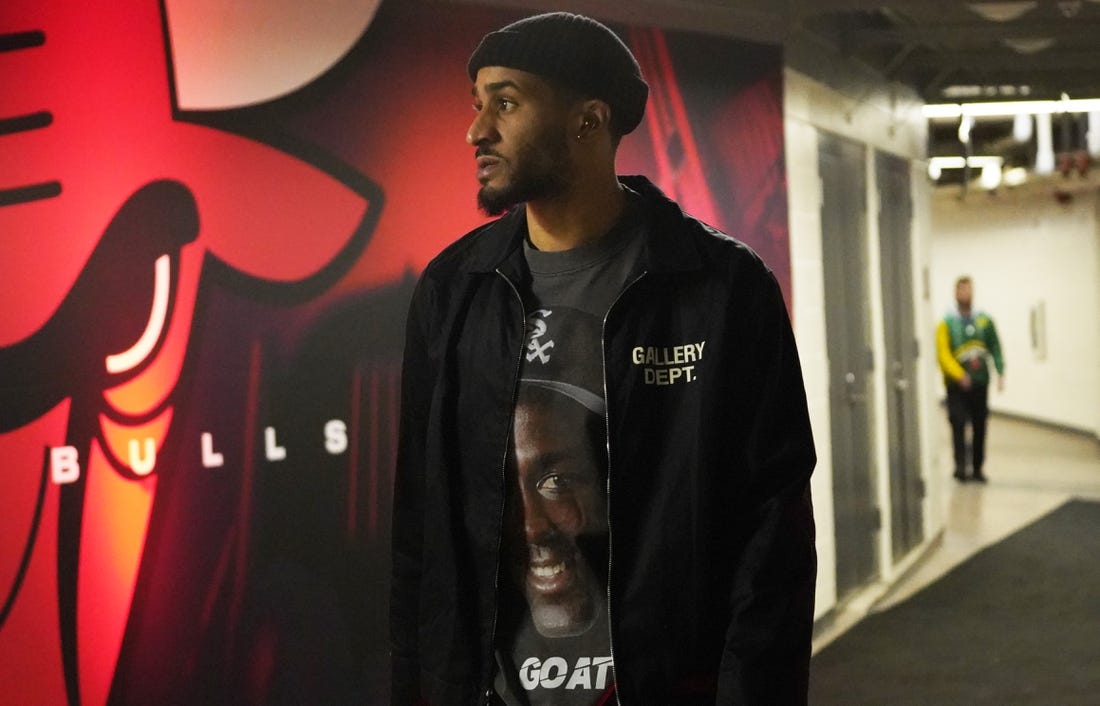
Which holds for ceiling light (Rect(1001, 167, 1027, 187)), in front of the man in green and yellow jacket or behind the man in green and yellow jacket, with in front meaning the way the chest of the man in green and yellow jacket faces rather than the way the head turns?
behind

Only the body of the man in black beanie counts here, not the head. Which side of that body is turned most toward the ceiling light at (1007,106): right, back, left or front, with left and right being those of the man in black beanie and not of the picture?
back

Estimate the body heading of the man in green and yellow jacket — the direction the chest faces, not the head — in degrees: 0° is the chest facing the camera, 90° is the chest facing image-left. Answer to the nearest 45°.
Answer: approximately 0°

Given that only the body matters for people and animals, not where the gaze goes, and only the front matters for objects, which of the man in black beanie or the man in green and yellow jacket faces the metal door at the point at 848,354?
the man in green and yellow jacket

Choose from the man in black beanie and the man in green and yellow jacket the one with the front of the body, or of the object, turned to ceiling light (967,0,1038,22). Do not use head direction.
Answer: the man in green and yellow jacket

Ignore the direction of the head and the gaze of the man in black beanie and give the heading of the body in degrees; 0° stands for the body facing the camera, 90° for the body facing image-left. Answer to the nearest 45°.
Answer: approximately 45°

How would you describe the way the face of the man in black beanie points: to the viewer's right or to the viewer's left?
to the viewer's left

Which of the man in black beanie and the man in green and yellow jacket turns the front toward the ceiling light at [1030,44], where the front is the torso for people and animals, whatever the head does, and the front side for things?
the man in green and yellow jacket
